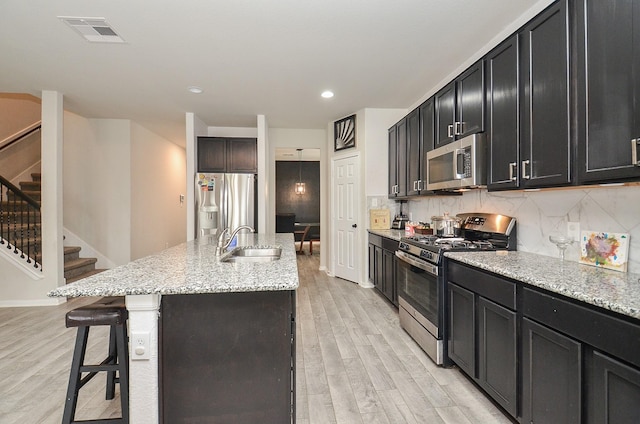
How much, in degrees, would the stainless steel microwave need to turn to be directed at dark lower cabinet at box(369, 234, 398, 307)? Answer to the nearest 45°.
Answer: approximately 90° to its right

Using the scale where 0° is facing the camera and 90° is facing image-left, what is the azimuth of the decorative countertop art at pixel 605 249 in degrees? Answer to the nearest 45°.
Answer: approximately 45°

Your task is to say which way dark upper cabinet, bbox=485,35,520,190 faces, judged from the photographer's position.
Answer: facing the viewer and to the left of the viewer

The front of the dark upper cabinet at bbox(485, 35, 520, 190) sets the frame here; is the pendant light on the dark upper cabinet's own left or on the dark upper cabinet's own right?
on the dark upper cabinet's own right

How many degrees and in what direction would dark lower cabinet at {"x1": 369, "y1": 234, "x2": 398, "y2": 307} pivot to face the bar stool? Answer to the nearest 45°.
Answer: approximately 45° to its left

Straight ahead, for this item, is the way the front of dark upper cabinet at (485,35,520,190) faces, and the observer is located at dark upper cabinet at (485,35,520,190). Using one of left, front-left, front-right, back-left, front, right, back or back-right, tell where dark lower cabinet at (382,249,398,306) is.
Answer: right

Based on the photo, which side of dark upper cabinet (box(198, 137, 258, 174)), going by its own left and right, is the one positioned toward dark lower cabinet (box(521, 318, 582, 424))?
front

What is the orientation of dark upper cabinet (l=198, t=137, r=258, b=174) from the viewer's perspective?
toward the camera

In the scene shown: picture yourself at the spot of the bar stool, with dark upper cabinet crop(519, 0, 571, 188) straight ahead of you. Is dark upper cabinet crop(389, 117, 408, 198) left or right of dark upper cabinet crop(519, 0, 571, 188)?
left

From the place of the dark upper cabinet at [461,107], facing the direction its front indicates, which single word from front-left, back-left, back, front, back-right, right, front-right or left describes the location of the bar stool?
front

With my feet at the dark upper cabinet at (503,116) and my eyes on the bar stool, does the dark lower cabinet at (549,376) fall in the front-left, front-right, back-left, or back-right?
front-left

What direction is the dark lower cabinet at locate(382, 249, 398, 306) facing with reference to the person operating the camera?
facing to the left of the viewer

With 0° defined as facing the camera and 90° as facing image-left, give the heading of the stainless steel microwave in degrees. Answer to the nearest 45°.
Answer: approximately 45°

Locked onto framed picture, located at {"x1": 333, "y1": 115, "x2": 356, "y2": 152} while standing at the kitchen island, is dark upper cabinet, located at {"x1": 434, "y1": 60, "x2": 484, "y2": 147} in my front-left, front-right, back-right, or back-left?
front-right

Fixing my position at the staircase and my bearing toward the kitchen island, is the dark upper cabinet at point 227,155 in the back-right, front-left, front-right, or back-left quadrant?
front-left

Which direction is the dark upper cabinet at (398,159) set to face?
to the viewer's left

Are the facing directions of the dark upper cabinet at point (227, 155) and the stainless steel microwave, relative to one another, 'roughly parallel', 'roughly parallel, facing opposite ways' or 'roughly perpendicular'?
roughly perpendicular

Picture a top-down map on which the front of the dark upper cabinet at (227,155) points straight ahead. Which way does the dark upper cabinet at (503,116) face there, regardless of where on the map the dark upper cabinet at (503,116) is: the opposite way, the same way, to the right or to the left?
to the right
